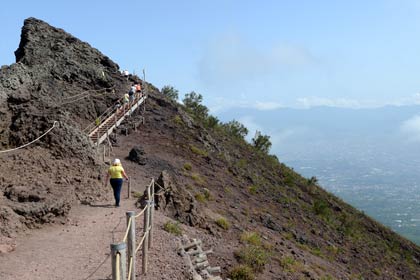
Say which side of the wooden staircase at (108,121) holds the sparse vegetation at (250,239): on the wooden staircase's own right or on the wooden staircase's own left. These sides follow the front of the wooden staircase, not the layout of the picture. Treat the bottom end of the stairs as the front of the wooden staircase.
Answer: on the wooden staircase's own left

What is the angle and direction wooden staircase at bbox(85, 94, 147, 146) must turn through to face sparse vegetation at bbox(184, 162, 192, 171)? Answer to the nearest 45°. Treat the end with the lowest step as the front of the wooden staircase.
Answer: approximately 90° to its left

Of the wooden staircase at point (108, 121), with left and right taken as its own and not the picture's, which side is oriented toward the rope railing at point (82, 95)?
right

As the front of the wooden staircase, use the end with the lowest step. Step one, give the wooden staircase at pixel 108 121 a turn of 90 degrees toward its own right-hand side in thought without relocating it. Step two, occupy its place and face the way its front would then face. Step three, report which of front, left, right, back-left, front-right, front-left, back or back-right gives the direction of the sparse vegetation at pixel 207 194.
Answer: back

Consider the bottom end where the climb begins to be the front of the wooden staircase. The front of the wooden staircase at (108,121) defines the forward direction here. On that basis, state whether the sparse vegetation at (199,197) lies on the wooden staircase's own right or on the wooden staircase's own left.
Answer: on the wooden staircase's own left

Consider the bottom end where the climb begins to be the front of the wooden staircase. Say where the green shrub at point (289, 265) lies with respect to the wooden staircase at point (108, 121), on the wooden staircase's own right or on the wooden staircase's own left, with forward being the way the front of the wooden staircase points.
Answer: on the wooden staircase's own left

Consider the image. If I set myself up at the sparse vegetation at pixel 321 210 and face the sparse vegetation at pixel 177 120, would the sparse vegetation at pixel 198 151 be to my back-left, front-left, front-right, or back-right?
front-left

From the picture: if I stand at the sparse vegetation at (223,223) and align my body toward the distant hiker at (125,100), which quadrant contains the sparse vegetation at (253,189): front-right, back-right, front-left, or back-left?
front-right

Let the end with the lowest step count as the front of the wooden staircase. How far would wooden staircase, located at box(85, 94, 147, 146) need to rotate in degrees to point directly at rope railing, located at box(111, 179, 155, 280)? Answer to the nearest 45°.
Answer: approximately 45° to its left

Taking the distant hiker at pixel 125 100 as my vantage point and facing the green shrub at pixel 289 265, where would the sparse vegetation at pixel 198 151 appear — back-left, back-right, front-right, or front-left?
front-left

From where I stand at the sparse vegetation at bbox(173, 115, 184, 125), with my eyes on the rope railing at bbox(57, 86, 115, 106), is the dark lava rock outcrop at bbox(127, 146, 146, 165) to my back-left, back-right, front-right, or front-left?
front-left

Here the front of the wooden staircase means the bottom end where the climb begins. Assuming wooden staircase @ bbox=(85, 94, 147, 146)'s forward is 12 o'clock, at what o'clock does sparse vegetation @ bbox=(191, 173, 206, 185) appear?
The sparse vegetation is roughly at 9 o'clock from the wooden staircase.
